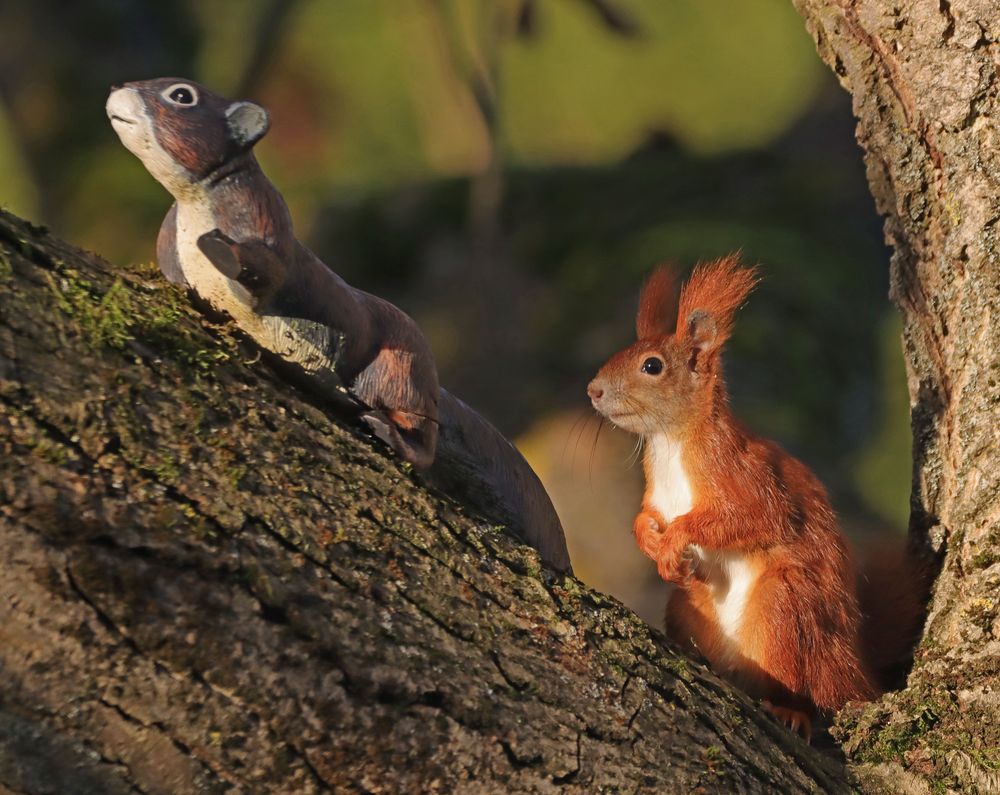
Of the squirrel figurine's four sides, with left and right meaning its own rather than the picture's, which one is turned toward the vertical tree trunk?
back

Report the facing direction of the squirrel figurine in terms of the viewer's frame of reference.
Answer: facing to the left of the viewer

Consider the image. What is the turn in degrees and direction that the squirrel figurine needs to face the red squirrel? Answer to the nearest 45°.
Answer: approximately 180°
